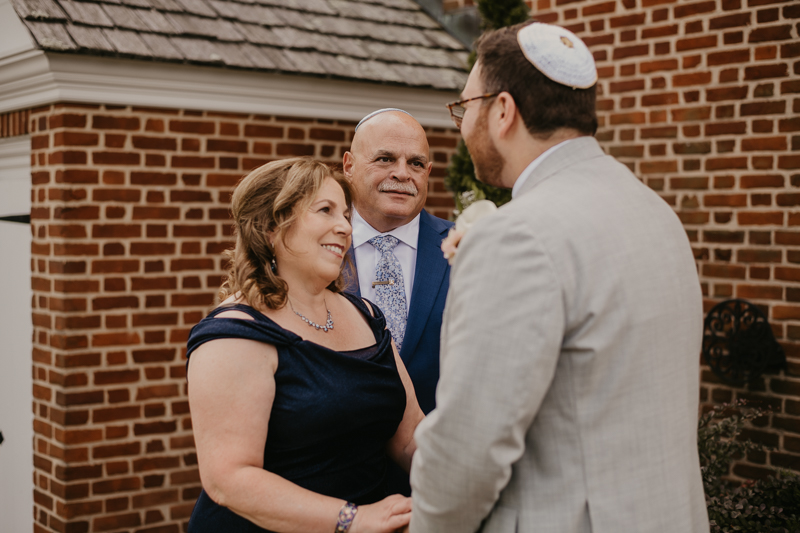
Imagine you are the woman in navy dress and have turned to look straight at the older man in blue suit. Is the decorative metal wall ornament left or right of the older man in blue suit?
right

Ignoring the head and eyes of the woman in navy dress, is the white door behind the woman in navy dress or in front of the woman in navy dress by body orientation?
behind

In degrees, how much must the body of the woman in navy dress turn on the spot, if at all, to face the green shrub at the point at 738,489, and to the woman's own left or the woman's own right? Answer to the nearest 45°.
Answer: approximately 90° to the woman's own left

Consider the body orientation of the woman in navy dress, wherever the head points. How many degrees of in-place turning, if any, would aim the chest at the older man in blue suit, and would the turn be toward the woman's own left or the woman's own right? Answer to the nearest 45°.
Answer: approximately 90° to the woman's own left

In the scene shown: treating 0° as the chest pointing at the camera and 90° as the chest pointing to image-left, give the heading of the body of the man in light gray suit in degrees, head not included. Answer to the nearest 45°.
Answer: approximately 135°

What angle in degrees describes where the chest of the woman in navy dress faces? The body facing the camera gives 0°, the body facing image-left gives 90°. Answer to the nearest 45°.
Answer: approximately 315°

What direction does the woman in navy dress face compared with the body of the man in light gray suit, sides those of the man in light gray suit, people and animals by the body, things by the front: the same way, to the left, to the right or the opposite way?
the opposite way

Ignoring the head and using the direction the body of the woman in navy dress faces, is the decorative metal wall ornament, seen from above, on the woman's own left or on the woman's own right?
on the woman's own left
